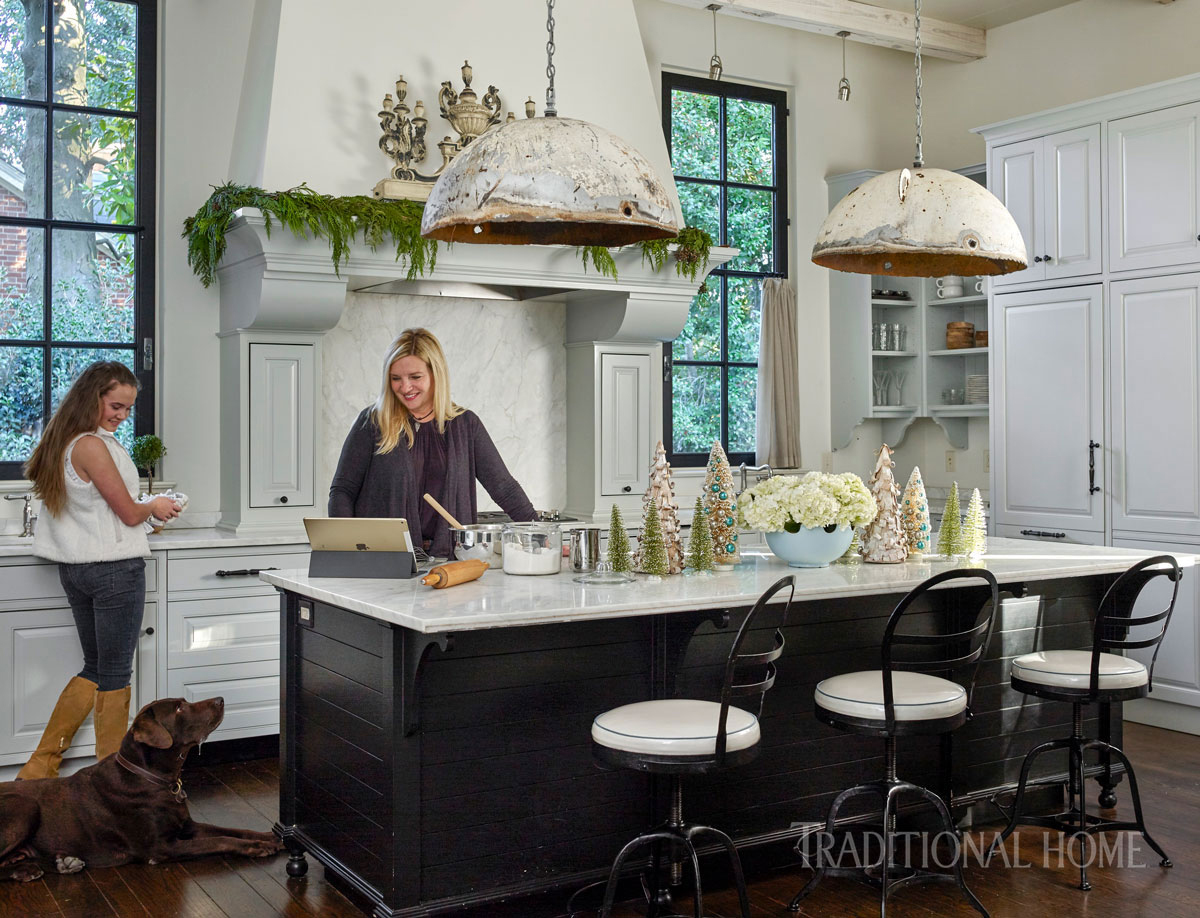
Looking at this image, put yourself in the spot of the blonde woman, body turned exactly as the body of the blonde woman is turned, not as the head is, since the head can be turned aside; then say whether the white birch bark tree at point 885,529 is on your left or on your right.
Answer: on your left

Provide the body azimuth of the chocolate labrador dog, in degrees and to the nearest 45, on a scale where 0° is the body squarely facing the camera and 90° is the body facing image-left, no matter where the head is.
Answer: approximately 270°

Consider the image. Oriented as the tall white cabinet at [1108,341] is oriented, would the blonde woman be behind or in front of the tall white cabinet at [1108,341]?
in front

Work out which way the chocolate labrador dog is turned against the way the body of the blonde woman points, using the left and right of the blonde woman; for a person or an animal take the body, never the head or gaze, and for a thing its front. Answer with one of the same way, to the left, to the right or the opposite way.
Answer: to the left

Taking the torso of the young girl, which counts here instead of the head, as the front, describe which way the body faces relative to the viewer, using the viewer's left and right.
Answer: facing to the right of the viewer

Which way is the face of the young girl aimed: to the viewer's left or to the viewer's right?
to the viewer's right

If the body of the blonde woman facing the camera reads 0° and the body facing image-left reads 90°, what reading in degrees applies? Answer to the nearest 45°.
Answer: approximately 0°

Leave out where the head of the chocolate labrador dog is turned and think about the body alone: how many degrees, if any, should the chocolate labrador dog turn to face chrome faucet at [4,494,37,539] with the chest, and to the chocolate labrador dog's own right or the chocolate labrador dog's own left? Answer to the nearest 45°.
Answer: approximately 90° to the chocolate labrador dog's own left

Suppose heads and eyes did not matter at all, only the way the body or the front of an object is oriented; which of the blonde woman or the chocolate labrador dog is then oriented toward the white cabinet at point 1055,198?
the chocolate labrador dog
